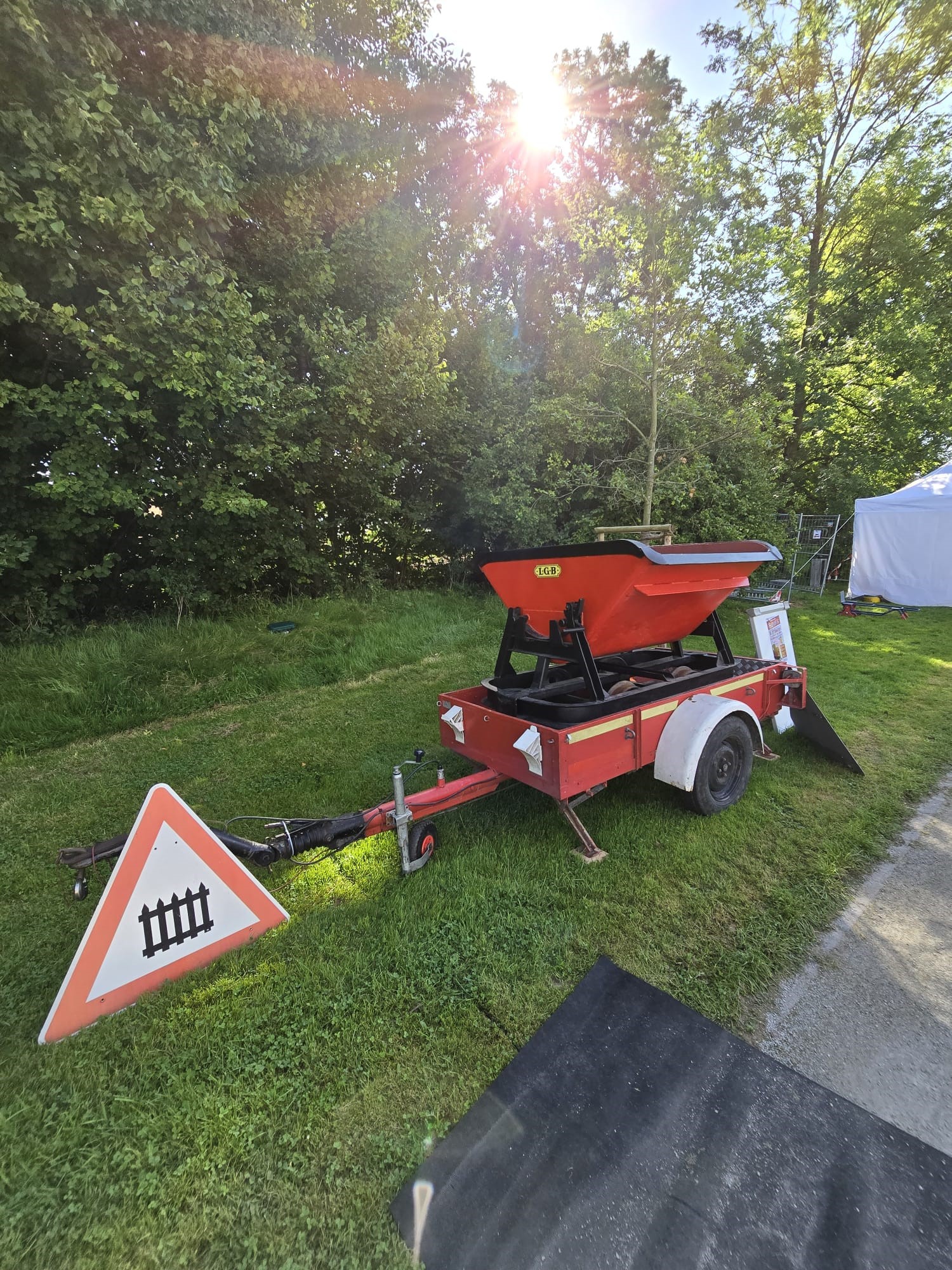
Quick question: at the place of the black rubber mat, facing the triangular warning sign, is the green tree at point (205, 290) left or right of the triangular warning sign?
right

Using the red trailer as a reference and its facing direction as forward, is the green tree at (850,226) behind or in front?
behind

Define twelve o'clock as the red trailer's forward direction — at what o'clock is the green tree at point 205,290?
The green tree is roughly at 3 o'clock from the red trailer.

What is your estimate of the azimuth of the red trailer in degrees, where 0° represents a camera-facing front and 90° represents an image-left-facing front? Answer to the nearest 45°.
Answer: approximately 45°

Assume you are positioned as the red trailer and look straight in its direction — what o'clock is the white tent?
The white tent is roughly at 6 o'clock from the red trailer.

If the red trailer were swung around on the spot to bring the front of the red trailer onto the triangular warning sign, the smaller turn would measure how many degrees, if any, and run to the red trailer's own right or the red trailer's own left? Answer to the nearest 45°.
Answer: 0° — it already faces it

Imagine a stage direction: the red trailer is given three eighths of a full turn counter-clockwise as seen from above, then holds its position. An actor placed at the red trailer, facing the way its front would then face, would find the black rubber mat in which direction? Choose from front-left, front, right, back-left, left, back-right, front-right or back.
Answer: right
